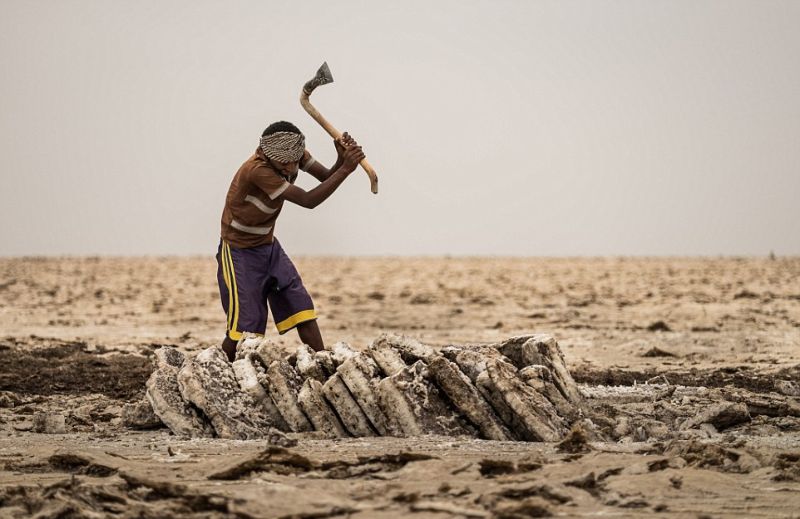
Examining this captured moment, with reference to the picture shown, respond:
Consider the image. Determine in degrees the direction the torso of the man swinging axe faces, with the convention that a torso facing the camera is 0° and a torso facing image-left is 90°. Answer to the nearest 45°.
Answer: approximately 315°

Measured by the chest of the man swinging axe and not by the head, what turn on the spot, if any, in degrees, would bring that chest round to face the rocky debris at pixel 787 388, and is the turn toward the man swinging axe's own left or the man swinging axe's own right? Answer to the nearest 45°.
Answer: approximately 45° to the man swinging axe's own left

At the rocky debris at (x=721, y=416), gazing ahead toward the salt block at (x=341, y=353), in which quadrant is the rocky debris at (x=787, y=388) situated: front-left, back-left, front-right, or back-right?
back-right

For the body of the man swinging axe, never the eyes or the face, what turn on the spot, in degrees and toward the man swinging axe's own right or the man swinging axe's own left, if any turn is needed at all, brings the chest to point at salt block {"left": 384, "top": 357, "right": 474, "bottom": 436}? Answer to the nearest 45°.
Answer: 0° — they already face it

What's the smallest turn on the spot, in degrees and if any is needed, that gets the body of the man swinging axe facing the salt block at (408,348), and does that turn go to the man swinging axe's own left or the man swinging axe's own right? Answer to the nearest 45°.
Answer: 0° — they already face it

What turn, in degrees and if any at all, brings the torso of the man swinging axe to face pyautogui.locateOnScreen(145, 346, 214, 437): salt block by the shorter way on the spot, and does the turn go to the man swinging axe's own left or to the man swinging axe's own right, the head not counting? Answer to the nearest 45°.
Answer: approximately 90° to the man swinging axe's own right
